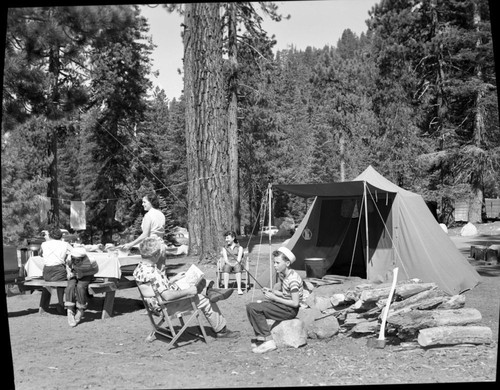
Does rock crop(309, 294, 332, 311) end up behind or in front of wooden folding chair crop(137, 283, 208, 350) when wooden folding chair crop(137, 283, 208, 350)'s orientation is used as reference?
in front

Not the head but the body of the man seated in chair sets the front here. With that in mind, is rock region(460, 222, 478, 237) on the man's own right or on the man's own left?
on the man's own left

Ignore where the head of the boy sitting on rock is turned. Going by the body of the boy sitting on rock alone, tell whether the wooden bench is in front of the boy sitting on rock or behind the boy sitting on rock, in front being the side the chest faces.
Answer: in front

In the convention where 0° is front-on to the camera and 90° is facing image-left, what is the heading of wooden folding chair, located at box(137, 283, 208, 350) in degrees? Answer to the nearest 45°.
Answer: approximately 225°

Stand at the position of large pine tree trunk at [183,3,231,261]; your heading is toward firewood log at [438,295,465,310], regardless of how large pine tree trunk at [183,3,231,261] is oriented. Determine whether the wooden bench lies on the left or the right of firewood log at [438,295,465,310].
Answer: right

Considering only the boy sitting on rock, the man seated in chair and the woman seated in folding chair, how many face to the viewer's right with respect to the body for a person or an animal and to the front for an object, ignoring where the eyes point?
1

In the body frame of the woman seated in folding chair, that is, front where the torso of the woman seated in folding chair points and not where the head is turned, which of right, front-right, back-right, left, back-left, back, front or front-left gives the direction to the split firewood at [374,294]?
front-left
